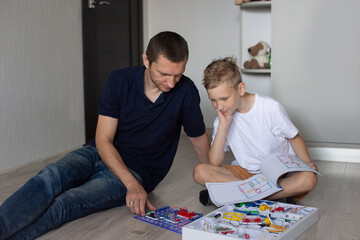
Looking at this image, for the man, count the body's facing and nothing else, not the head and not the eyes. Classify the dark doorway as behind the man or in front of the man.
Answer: behind

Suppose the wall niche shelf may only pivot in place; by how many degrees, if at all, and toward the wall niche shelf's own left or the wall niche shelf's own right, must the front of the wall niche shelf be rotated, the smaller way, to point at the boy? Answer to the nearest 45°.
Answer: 0° — it already faces them

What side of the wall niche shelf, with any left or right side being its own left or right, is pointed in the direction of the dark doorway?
right

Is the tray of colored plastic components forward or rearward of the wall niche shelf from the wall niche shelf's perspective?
forward

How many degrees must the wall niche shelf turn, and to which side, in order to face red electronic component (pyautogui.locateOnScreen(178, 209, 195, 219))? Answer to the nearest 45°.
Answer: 0° — it already faces it

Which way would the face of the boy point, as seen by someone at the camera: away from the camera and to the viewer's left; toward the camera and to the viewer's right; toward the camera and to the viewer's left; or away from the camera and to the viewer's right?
toward the camera and to the viewer's left

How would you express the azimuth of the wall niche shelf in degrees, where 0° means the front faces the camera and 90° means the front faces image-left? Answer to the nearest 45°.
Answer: approximately 0°
